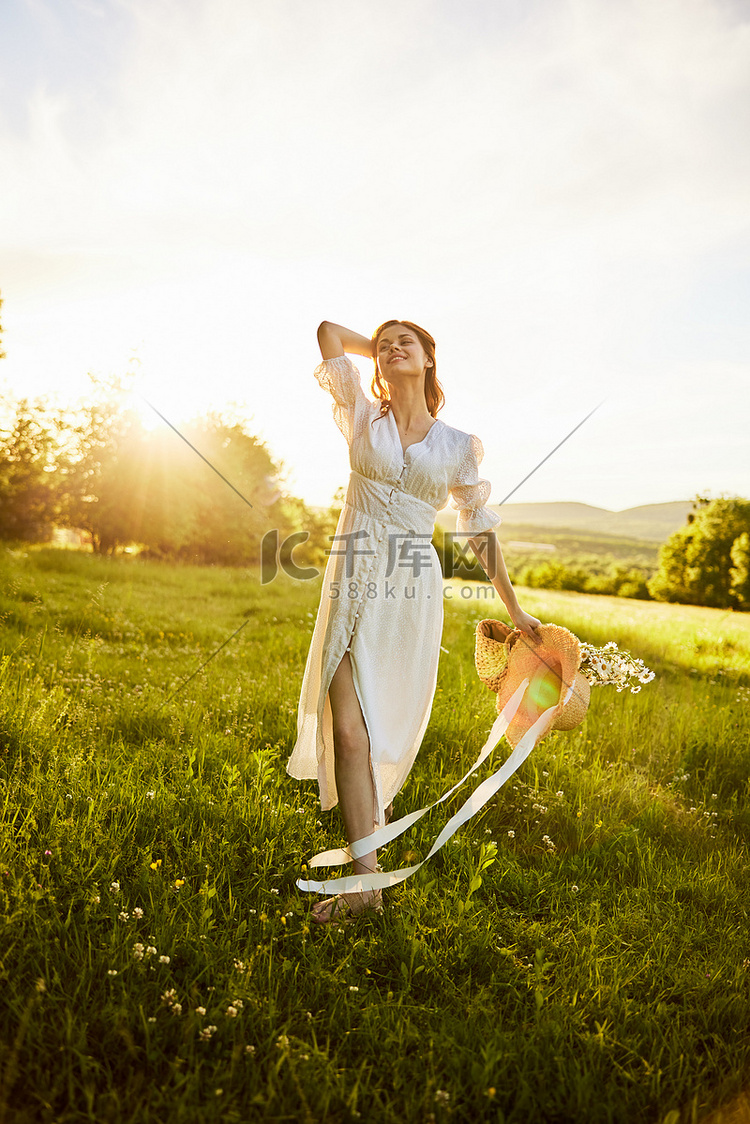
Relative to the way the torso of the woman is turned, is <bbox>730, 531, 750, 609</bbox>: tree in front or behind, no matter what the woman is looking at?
behind

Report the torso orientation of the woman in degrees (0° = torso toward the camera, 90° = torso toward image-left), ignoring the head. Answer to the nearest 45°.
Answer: approximately 0°

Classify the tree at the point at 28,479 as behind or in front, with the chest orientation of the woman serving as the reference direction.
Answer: behind

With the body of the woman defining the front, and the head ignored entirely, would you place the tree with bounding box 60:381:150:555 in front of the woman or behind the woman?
behind

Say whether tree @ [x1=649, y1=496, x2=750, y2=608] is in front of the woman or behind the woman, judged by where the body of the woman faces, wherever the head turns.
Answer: behind
